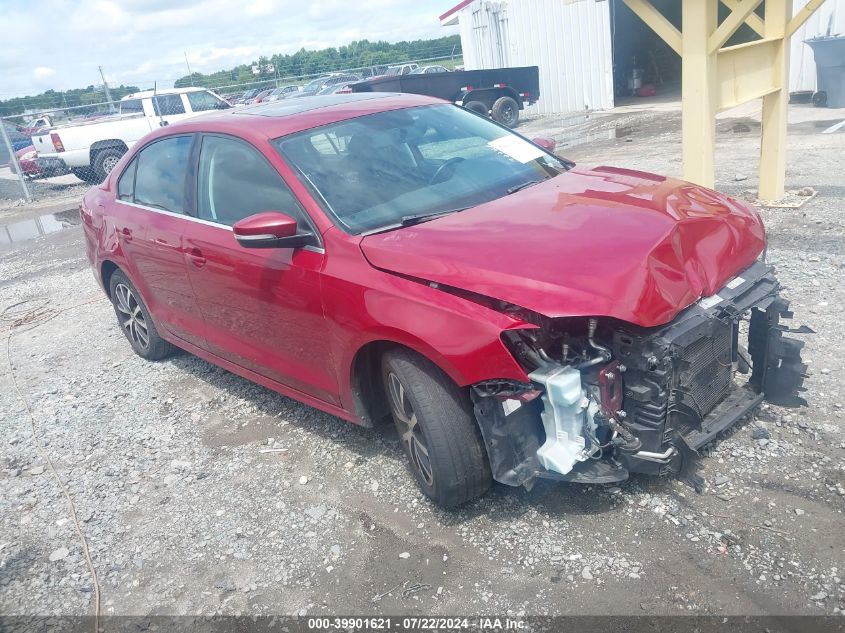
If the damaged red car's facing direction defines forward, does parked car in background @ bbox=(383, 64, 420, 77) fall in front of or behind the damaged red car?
behind

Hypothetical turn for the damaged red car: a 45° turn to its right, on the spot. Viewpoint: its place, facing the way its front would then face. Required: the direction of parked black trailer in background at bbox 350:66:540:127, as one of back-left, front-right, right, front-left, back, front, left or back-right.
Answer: back

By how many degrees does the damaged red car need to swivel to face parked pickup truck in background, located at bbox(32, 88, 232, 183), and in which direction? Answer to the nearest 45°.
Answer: approximately 180°

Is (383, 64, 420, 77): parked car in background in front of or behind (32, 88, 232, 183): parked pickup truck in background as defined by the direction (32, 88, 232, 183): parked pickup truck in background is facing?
in front

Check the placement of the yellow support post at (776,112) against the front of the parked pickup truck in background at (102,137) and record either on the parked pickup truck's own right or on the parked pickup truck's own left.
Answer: on the parked pickup truck's own right

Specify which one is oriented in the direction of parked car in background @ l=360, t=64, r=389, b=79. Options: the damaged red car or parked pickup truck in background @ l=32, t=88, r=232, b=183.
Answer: parked pickup truck in background @ l=32, t=88, r=232, b=183

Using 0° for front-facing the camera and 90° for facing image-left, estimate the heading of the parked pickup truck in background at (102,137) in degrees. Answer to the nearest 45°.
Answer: approximately 225°

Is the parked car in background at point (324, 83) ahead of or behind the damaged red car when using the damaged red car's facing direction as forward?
behind

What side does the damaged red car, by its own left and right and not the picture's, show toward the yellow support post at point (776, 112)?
left

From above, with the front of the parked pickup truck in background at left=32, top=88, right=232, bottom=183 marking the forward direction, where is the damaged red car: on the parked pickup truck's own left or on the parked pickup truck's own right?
on the parked pickup truck's own right

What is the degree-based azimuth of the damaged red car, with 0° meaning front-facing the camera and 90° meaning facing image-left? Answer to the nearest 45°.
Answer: approximately 315°
